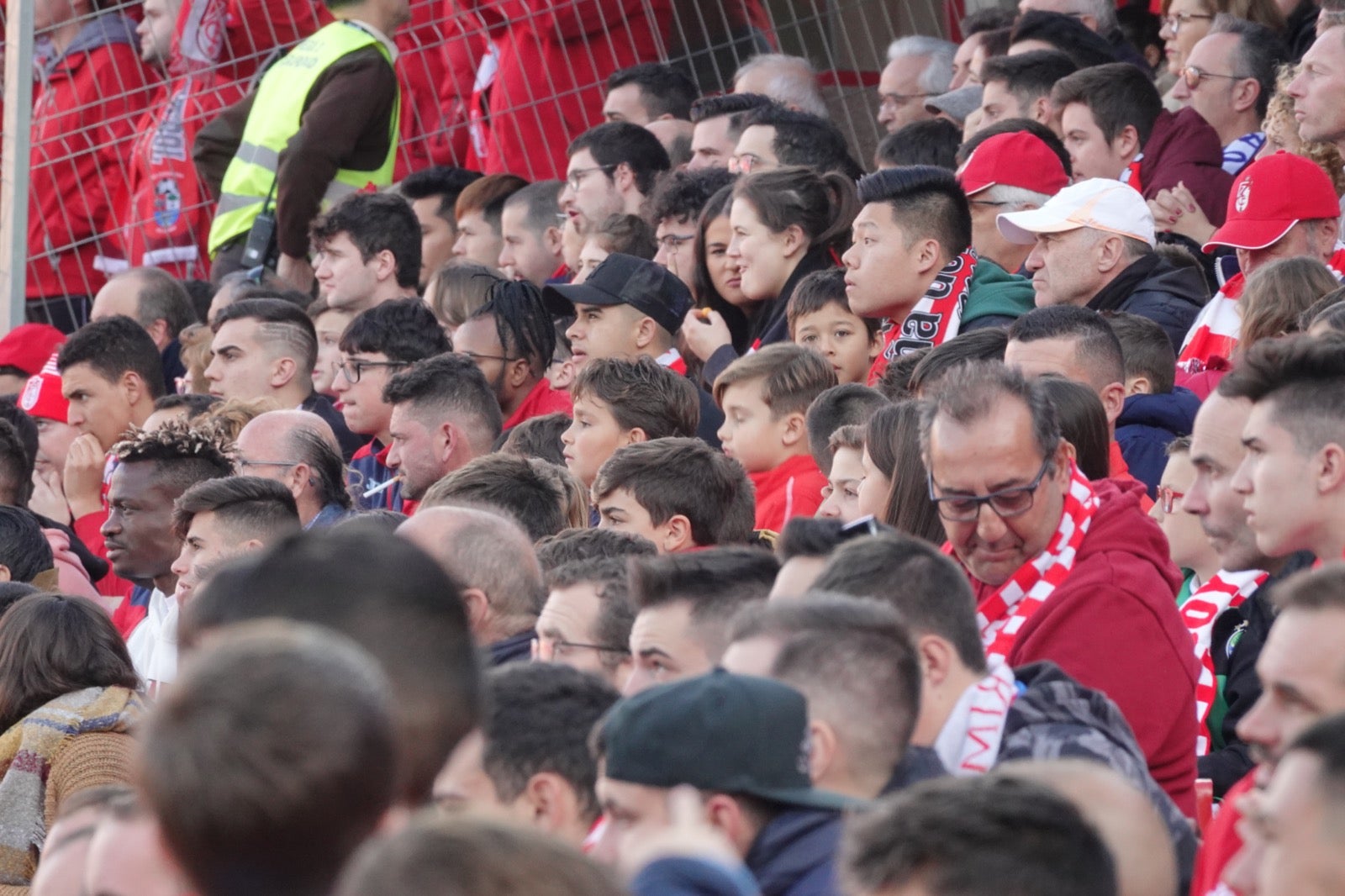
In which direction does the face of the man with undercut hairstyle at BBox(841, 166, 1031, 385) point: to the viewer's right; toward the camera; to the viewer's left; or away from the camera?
to the viewer's left

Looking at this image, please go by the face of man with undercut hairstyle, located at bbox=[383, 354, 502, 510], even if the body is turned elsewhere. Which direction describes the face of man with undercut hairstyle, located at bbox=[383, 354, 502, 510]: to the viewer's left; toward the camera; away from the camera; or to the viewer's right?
to the viewer's left

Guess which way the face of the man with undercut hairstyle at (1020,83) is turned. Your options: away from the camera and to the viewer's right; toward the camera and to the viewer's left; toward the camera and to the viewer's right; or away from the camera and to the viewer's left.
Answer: toward the camera and to the viewer's left

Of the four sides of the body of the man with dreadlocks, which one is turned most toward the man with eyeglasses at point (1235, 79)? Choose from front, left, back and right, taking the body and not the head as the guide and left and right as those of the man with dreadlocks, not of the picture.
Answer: back

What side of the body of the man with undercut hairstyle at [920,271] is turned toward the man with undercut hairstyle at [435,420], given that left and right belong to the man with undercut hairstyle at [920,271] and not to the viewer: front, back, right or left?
front

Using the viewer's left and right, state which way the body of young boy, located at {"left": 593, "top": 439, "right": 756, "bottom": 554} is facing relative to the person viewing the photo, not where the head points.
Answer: facing to the left of the viewer

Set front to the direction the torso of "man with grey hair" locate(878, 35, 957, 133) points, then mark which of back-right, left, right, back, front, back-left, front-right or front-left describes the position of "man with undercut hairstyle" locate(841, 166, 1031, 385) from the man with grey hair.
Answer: front-left

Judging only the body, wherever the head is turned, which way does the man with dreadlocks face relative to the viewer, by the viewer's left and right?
facing to the left of the viewer

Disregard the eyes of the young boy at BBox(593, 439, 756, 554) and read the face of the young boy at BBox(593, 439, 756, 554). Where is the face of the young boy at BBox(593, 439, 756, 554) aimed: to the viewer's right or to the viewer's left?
to the viewer's left

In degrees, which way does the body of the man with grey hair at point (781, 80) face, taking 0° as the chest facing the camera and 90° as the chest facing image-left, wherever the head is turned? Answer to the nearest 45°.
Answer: approximately 90°

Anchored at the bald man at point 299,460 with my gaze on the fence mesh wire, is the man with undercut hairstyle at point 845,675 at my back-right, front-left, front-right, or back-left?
back-right

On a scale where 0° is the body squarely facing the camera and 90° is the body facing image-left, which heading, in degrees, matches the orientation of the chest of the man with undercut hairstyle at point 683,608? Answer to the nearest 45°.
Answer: approximately 90°

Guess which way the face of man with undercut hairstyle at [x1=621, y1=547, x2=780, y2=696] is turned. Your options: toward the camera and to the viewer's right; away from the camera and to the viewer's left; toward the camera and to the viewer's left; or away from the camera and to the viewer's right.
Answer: toward the camera and to the viewer's left

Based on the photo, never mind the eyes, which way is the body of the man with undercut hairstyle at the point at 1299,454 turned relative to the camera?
to the viewer's left
